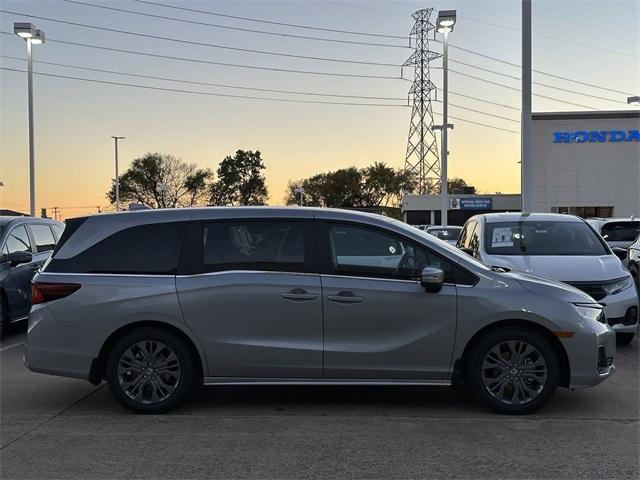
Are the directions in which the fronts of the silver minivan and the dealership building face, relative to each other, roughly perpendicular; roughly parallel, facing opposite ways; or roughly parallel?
roughly perpendicular

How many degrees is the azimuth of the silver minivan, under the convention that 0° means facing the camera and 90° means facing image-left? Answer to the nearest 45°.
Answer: approximately 270°

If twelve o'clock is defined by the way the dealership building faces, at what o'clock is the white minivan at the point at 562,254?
The white minivan is roughly at 12 o'clock from the dealership building.

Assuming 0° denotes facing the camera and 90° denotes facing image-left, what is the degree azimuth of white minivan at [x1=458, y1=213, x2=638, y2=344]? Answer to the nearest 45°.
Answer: approximately 315°

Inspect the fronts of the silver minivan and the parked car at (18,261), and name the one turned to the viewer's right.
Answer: the silver minivan

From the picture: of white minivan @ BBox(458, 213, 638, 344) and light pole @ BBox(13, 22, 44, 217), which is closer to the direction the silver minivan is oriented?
the white minivan

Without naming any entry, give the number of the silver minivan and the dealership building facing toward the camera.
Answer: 1

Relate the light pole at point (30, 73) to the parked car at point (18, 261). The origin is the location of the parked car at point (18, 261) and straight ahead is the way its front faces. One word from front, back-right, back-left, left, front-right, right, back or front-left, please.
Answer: back-right

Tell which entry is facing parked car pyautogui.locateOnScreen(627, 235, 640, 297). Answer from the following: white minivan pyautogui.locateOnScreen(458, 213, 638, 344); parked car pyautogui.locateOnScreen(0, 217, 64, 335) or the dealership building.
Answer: the dealership building

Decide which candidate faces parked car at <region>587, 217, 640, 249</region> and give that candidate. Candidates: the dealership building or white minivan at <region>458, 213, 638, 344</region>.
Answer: the dealership building

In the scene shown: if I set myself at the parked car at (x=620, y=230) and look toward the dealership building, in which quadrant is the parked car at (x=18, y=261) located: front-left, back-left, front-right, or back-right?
back-left
